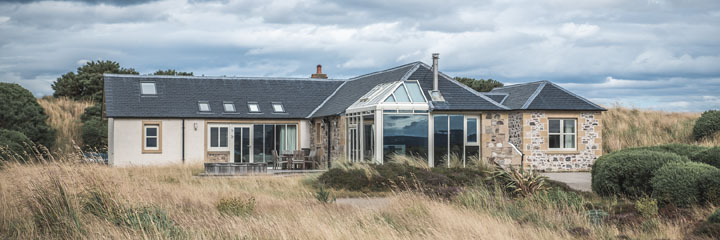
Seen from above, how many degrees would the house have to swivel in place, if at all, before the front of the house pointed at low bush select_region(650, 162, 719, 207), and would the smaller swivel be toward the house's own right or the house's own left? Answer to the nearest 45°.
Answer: approximately 45° to the house's own left

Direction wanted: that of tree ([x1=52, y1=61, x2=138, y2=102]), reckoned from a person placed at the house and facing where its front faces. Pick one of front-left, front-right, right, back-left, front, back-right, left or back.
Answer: back-right

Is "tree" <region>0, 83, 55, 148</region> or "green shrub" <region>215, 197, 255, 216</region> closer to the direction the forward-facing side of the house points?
the green shrub

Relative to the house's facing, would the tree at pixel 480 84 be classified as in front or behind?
behind

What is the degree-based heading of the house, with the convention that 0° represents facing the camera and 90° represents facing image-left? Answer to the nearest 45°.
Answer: approximately 0°

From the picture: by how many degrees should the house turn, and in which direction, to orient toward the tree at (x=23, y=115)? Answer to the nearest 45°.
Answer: approximately 90° to its right

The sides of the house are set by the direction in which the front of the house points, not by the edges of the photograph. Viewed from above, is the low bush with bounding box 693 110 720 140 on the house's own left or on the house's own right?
on the house's own left

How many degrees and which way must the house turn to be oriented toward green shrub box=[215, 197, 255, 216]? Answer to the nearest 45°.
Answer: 0° — it already faces it
